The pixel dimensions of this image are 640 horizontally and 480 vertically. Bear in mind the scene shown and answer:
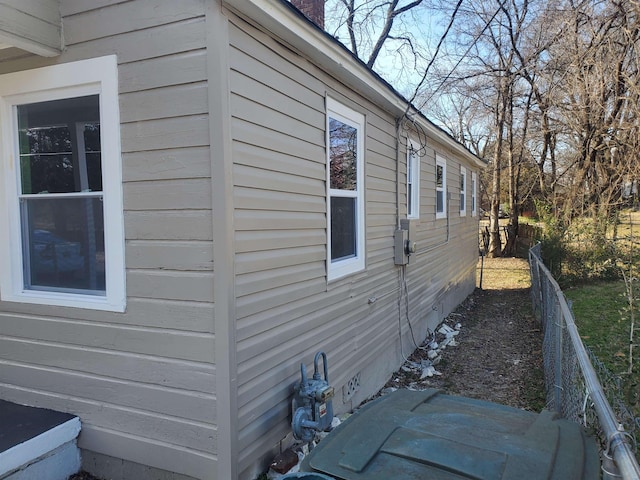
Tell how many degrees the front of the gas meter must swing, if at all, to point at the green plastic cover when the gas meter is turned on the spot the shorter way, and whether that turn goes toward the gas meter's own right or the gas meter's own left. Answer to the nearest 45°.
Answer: approximately 45° to the gas meter's own right

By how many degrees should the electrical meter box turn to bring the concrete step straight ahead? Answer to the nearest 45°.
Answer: approximately 135° to its right

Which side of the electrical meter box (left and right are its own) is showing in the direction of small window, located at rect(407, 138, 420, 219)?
left

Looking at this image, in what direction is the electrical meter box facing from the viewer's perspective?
to the viewer's right

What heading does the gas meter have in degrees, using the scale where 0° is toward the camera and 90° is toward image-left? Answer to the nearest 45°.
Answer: approximately 315°

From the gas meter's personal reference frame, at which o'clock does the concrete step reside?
The concrete step is roughly at 4 o'clock from the gas meter.
